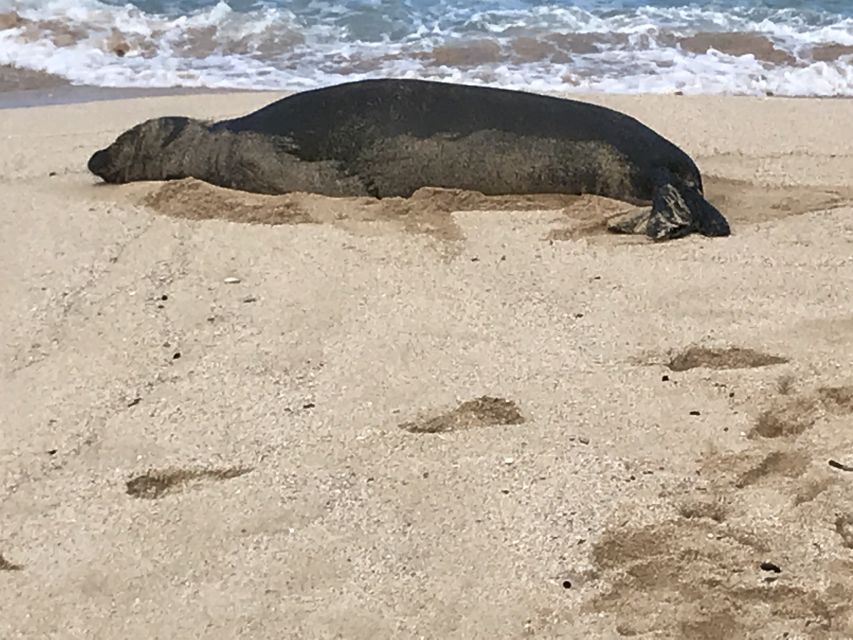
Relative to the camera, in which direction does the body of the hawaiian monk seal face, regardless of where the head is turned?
to the viewer's left
